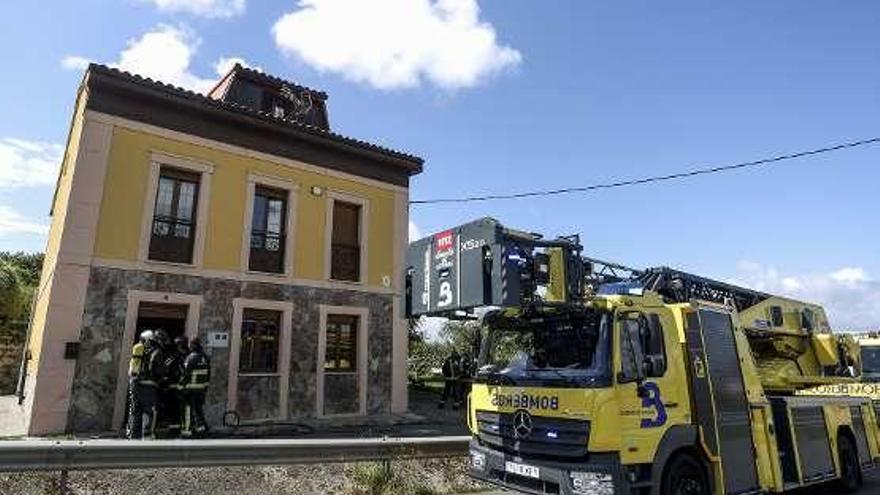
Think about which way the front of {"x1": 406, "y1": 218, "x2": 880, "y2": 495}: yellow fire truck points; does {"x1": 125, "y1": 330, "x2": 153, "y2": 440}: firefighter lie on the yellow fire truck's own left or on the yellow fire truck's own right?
on the yellow fire truck's own right

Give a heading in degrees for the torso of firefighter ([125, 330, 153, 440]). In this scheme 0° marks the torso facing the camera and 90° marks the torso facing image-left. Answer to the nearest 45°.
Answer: approximately 270°

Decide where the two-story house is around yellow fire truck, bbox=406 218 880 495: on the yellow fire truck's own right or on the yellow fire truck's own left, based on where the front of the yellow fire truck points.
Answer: on the yellow fire truck's own right

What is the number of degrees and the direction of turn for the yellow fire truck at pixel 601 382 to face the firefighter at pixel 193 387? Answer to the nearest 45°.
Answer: approximately 45° to its right

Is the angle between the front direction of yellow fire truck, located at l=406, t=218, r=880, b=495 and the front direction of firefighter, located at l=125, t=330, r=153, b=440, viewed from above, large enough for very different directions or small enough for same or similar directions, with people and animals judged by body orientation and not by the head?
very different directions

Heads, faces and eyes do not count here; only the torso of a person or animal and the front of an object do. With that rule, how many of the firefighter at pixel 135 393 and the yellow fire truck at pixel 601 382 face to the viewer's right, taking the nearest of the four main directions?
1

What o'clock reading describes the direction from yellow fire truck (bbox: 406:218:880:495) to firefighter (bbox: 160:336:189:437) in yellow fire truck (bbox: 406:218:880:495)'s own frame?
The firefighter is roughly at 2 o'clock from the yellow fire truck.

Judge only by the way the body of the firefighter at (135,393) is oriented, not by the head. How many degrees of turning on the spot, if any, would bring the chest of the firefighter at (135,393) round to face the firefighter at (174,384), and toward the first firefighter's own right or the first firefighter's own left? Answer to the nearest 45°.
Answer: approximately 45° to the first firefighter's own left

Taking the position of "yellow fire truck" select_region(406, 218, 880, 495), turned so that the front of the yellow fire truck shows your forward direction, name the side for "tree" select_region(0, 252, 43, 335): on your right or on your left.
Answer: on your right
